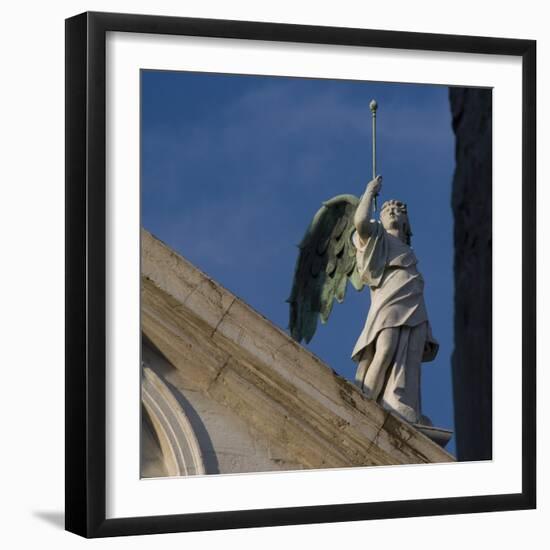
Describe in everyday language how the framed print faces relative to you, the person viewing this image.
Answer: facing the viewer and to the right of the viewer
